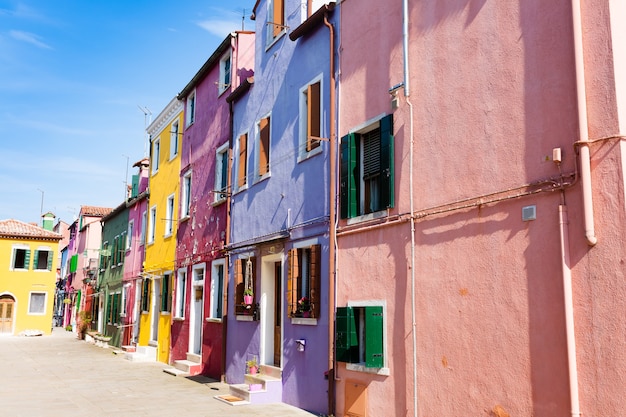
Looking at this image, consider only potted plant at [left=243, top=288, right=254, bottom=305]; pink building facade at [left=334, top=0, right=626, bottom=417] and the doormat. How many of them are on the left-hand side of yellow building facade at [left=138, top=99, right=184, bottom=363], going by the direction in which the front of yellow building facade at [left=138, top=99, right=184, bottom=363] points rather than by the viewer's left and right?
3

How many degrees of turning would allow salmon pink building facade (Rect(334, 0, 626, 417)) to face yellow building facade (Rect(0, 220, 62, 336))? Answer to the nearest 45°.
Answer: approximately 90° to its right

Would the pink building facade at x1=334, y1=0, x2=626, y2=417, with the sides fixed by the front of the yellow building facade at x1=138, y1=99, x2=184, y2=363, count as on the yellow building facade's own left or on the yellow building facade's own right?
on the yellow building facade's own left

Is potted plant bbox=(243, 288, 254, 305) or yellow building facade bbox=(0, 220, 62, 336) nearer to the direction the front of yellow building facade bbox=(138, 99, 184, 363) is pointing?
the yellow building facade

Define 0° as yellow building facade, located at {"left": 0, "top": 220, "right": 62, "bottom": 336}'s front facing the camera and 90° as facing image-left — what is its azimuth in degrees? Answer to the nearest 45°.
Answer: approximately 0°

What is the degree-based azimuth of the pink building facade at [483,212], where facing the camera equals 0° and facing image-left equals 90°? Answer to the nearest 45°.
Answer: approximately 45°

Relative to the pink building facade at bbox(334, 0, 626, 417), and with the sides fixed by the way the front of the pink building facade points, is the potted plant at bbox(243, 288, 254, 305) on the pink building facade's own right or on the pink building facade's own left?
on the pink building facade's own right

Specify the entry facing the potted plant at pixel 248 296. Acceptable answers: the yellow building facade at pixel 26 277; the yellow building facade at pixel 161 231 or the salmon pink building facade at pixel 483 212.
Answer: the yellow building facade at pixel 26 277

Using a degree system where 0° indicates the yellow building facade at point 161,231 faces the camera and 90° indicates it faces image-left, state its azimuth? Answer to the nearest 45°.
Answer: approximately 90°

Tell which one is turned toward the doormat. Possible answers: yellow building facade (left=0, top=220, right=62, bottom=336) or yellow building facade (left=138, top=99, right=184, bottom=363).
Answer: yellow building facade (left=0, top=220, right=62, bottom=336)

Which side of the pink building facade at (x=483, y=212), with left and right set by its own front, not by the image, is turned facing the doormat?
right

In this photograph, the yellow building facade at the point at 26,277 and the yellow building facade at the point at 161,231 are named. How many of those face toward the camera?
1

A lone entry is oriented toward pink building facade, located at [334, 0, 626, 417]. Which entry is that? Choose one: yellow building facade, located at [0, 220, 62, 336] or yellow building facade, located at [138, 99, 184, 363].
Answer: yellow building facade, located at [0, 220, 62, 336]
